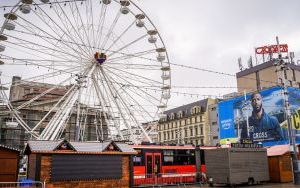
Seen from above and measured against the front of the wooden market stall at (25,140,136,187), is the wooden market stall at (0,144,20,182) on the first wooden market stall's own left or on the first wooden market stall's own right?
on the first wooden market stall's own right

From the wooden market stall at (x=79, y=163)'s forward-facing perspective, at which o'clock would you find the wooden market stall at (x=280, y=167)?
the wooden market stall at (x=280, y=167) is roughly at 8 o'clock from the wooden market stall at (x=79, y=163).

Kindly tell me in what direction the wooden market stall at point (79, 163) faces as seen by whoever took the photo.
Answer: facing the viewer
